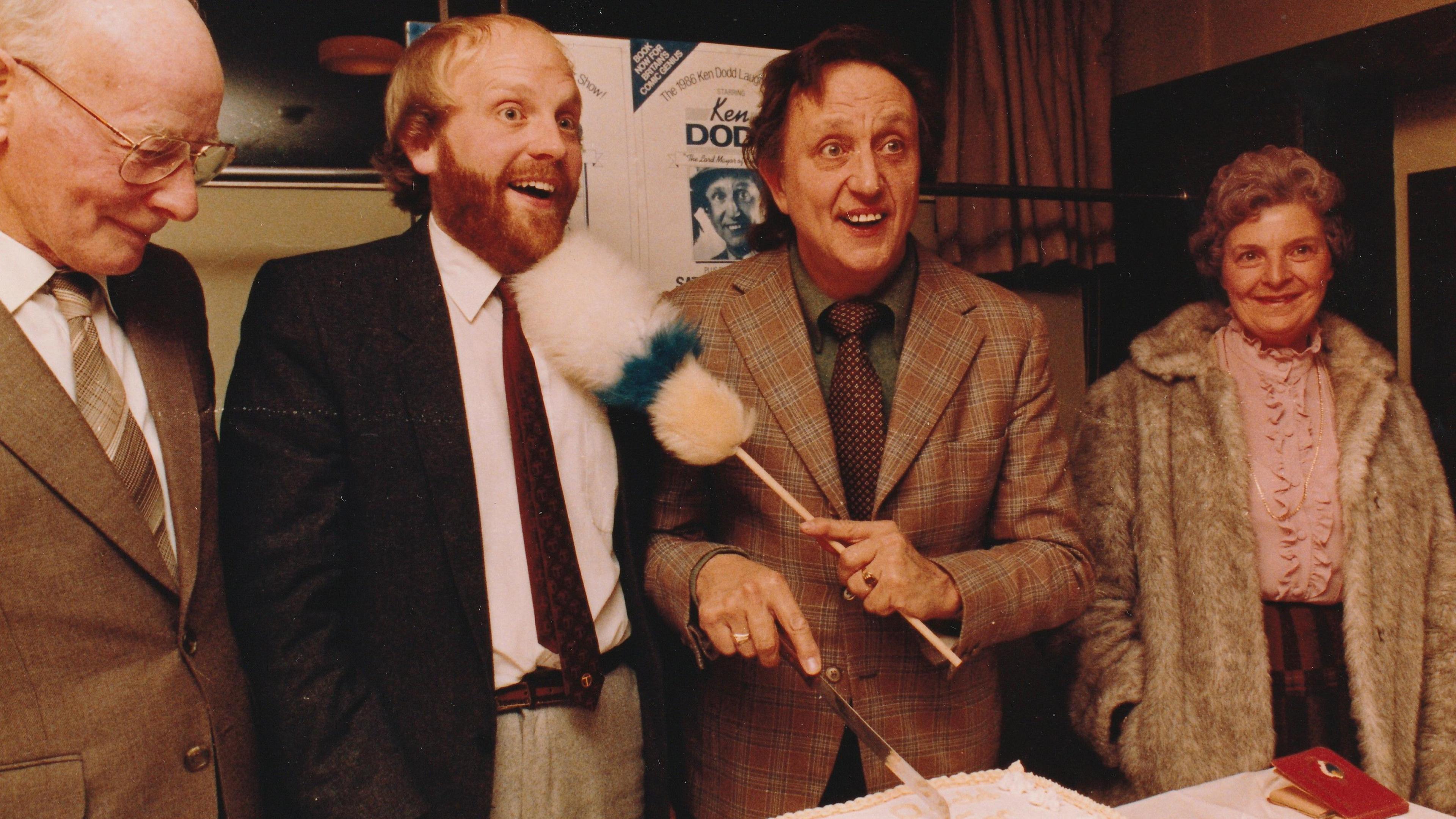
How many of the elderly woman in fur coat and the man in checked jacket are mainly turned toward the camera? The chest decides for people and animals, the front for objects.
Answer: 2

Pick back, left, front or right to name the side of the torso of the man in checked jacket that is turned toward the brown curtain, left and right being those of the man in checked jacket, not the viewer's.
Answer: back

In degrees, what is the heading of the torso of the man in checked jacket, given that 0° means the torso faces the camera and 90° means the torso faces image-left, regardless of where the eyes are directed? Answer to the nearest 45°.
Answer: approximately 0°

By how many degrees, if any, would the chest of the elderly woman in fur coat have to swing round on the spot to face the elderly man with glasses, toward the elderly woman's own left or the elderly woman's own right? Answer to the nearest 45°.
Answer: approximately 45° to the elderly woman's own right

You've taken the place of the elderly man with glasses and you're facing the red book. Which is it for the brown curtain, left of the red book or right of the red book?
left

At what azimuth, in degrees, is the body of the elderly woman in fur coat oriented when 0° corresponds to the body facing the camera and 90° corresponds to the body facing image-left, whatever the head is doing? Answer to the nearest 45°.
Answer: approximately 0°

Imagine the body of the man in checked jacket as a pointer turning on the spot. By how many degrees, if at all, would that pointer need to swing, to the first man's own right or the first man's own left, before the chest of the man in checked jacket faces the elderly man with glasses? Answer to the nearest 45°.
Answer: approximately 45° to the first man's own right

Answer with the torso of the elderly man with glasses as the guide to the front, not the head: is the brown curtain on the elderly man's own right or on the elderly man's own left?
on the elderly man's own left

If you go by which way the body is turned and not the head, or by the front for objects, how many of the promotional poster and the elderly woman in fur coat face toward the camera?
2

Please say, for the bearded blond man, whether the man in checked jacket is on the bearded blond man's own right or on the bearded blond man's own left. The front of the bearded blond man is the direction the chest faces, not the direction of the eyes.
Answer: on the bearded blond man's own left
